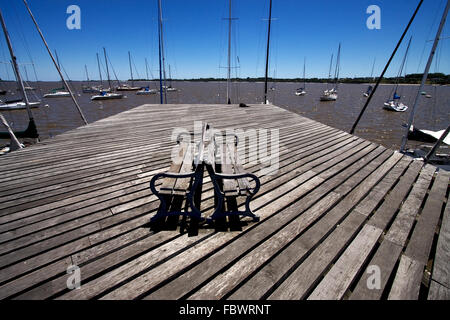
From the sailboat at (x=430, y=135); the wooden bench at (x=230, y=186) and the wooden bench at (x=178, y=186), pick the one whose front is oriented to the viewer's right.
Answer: the wooden bench at (x=230, y=186)

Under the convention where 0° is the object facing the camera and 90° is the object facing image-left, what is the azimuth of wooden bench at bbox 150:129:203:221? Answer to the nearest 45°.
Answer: approximately 90°

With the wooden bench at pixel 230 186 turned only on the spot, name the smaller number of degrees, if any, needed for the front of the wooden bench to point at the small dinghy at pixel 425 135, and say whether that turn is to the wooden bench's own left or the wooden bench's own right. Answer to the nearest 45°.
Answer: approximately 45° to the wooden bench's own left

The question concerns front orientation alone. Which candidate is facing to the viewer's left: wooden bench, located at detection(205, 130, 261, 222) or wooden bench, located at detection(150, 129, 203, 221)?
wooden bench, located at detection(150, 129, 203, 221)

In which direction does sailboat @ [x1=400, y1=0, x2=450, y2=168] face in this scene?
to the viewer's left

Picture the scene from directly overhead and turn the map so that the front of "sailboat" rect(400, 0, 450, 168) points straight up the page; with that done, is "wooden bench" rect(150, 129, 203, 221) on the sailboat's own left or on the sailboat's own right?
on the sailboat's own left

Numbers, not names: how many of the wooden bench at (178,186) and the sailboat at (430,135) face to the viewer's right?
0

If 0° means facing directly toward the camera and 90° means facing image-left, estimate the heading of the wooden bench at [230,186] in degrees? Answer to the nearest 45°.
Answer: approximately 270°
